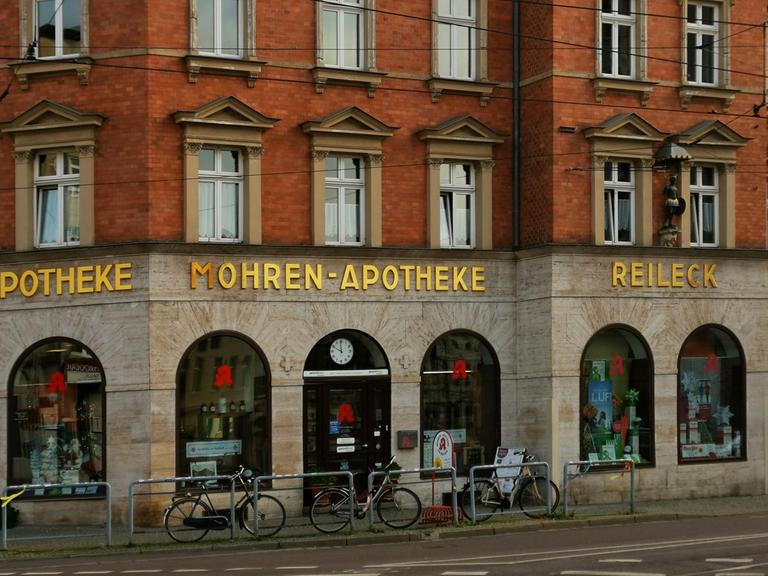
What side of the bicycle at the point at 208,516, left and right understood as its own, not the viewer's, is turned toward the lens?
right

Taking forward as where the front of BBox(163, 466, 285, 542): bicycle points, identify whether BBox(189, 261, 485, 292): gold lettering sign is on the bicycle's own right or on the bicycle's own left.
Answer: on the bicycle's own left

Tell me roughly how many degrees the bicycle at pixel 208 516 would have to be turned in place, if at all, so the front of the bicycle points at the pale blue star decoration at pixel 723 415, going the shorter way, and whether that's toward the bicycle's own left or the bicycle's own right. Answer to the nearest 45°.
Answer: approximately 45° to the bicycle's own left

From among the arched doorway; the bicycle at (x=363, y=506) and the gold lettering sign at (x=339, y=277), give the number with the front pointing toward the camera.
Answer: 2

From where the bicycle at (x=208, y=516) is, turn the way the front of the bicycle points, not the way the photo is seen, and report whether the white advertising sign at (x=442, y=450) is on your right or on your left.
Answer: on your left

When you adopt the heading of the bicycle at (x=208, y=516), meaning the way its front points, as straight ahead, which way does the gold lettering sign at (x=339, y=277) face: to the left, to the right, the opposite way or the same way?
to the right

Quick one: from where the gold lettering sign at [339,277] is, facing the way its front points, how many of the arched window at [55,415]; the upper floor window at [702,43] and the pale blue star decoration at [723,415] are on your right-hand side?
1

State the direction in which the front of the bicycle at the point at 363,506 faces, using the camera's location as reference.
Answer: facing to the right of the viewer

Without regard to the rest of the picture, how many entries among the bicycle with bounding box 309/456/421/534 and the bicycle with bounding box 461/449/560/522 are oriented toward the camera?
0

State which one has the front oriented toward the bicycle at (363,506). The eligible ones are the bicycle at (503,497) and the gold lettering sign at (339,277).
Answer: the gold lettering sign

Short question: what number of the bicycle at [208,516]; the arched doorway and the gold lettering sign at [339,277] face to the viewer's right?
1

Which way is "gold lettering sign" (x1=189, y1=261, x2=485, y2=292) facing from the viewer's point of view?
toward the camera

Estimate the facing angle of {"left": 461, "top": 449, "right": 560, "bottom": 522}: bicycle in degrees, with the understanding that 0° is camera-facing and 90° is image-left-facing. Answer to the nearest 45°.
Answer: approximately 270°

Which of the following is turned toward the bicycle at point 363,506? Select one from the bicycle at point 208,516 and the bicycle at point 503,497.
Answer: the bicycle at point 208,516

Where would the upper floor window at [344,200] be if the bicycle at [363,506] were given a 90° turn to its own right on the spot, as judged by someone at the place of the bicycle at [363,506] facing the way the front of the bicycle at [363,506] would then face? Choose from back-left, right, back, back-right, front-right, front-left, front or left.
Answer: back

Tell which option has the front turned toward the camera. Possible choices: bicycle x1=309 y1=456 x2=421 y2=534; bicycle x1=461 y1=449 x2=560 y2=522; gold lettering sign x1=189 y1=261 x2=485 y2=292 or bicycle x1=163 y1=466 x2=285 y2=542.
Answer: the gold lettering sign

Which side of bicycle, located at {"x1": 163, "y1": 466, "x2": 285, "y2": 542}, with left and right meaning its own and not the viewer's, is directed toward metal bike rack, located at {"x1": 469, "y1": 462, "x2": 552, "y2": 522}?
front
